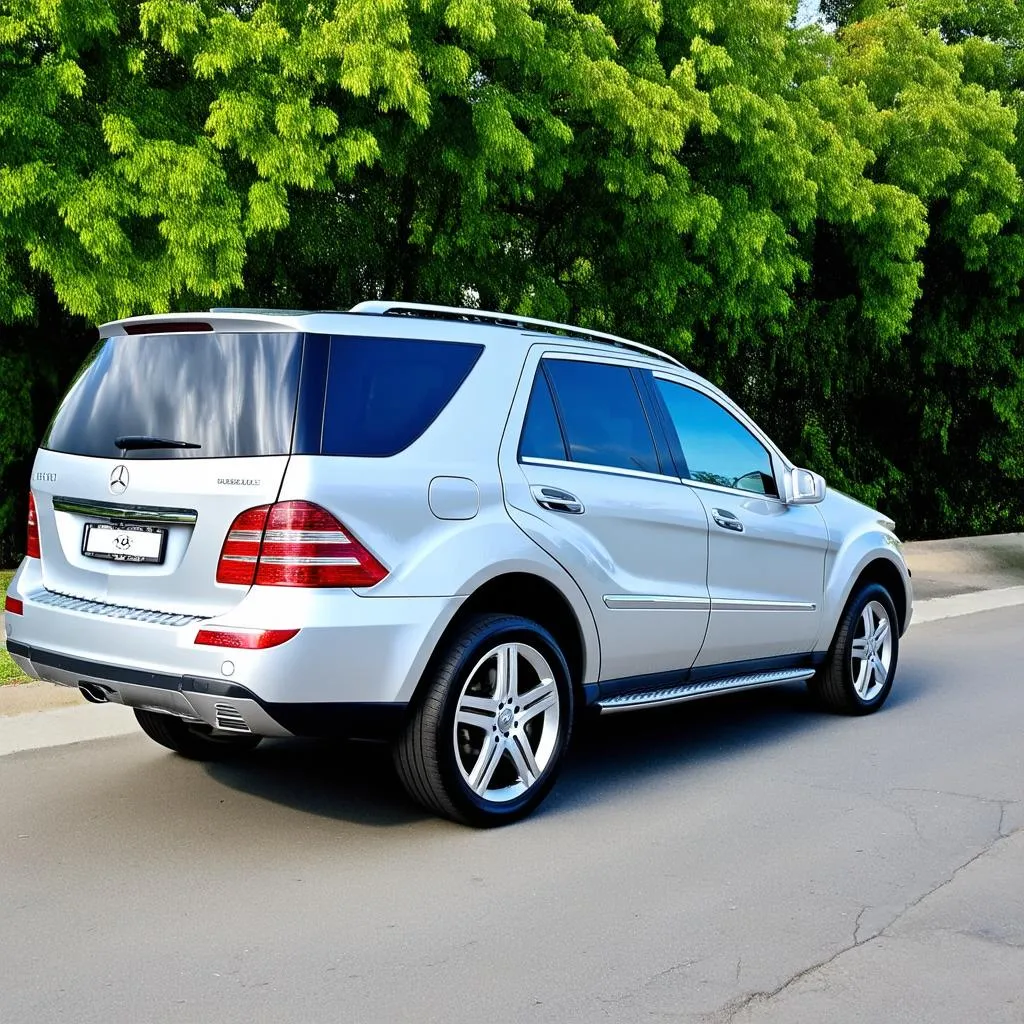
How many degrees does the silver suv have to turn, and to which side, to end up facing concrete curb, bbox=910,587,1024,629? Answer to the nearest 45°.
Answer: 0° — it already faces it

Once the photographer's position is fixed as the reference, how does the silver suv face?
facing away from the viewer and to the right of the viewer
